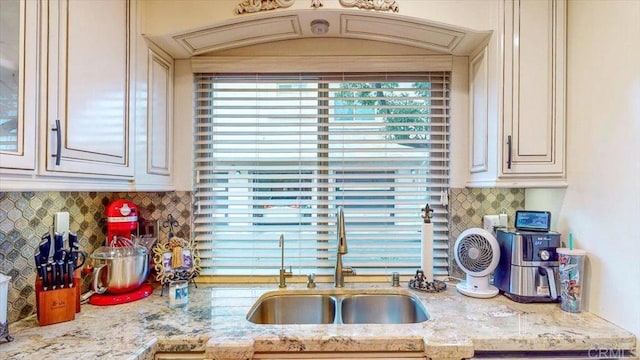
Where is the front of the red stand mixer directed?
toward the camera

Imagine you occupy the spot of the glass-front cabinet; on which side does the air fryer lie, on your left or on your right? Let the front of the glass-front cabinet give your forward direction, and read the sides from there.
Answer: on your left

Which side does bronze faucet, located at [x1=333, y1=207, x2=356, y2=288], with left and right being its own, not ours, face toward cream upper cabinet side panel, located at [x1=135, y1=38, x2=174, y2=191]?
right

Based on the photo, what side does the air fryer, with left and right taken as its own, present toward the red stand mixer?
right

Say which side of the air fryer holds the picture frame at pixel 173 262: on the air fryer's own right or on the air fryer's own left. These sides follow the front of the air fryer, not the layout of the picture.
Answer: on the air fryer's own right

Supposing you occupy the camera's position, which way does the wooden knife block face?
facing the viewer

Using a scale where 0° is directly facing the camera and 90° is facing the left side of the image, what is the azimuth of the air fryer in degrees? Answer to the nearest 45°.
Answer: approximately 315°

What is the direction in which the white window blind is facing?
toward the camera

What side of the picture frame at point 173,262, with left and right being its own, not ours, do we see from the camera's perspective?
front
